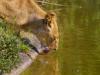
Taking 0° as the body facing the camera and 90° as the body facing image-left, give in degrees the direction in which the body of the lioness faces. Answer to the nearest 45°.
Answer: approximately 270°
